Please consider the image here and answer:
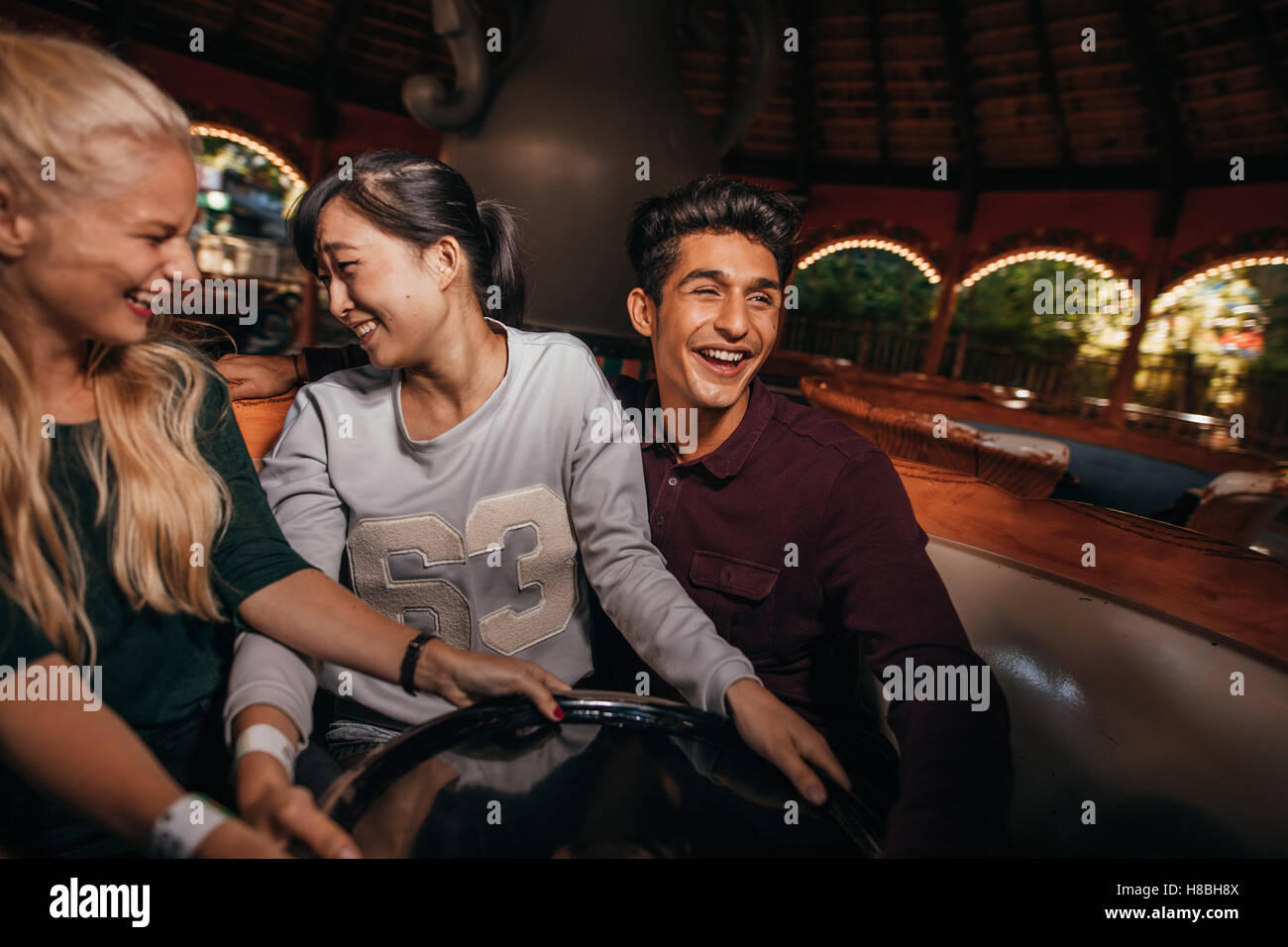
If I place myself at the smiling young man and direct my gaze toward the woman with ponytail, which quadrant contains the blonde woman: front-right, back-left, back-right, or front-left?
front-left

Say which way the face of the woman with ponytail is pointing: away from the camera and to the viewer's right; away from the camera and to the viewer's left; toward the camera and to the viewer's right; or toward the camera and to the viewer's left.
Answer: toward the camera and to the viewer's left

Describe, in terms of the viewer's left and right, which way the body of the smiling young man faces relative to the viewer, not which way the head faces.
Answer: facing the viewer and to the left of the viewer

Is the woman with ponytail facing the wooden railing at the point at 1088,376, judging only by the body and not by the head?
no

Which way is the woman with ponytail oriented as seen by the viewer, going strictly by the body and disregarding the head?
toward the camera

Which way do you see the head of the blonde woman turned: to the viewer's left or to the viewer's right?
to the viewer's right
